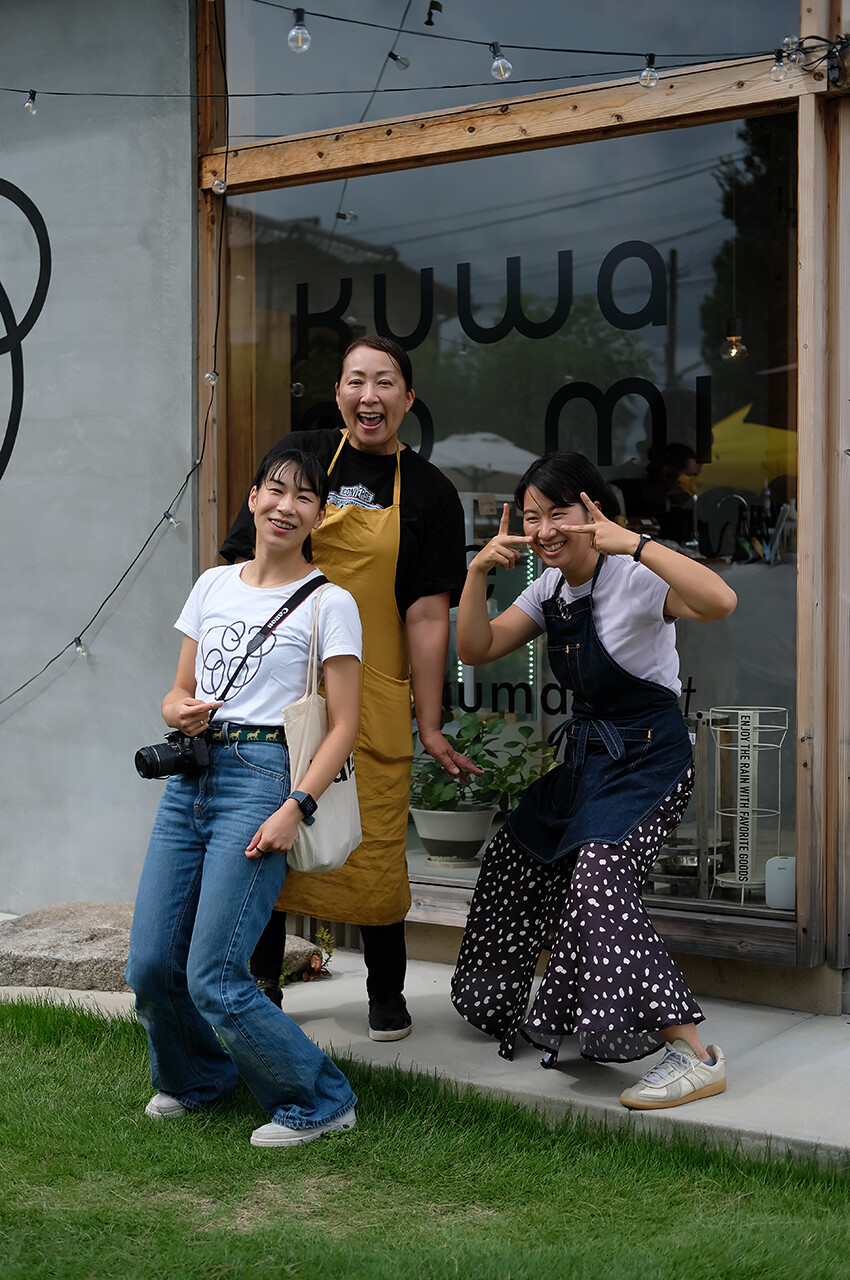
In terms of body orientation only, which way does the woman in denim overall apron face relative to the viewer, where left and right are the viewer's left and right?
facing the viewer and to the left of the viewer

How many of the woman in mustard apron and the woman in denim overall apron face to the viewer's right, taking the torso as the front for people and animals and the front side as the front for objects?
0

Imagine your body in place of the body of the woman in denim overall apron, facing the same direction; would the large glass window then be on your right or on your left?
on your right

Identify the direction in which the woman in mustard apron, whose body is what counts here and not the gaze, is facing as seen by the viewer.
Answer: toward the camera

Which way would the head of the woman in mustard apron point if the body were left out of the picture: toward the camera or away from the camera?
toward the camera

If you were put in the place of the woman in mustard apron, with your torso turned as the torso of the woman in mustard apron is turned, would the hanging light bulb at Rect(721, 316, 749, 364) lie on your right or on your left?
on your left

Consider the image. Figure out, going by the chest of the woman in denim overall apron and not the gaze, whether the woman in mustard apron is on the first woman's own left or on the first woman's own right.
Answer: on the first woman's own right
